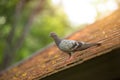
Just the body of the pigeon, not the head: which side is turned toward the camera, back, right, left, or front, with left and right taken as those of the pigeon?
left
